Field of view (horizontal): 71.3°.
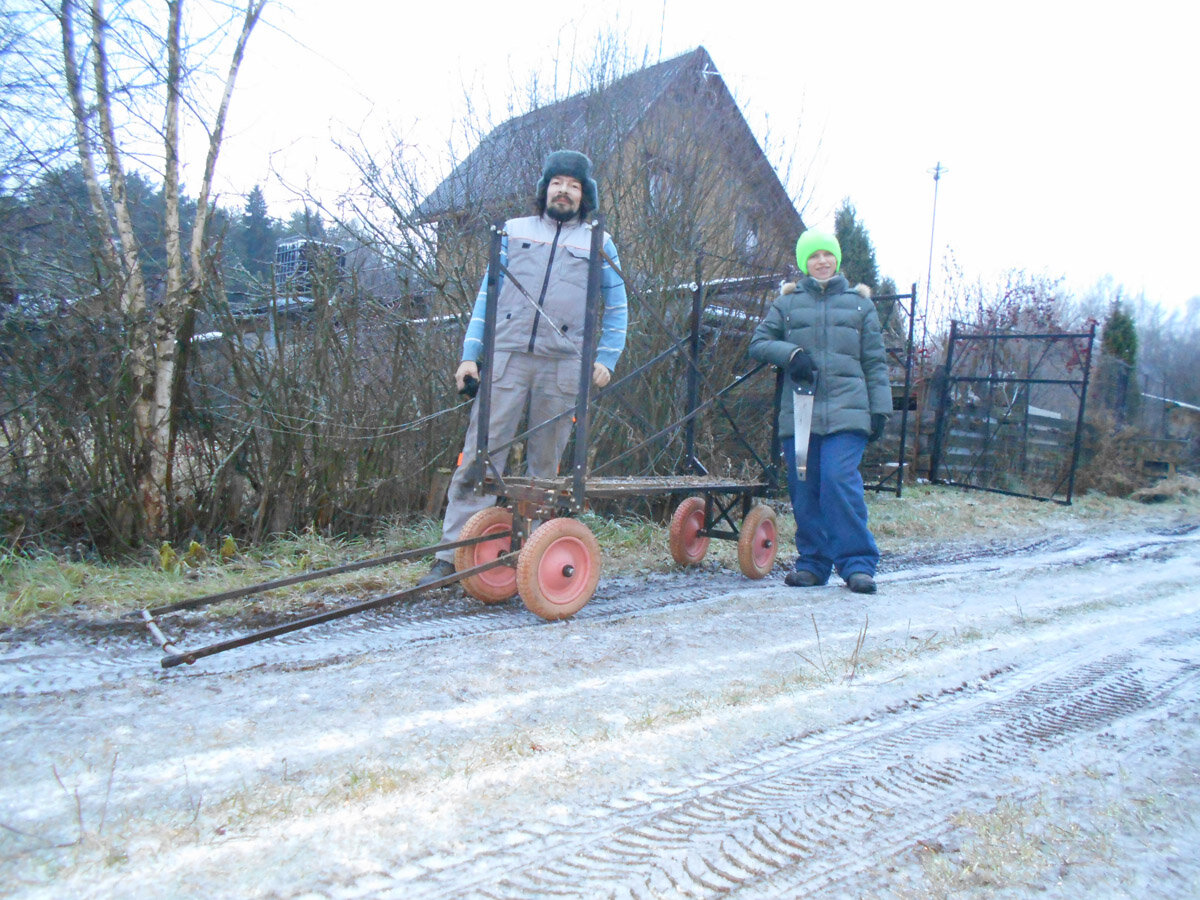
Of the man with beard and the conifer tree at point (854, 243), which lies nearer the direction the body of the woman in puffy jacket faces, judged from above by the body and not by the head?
the man with beard

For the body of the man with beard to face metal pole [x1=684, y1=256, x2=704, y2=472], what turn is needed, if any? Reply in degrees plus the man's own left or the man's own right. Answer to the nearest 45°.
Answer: approximately 135° to the man's own left

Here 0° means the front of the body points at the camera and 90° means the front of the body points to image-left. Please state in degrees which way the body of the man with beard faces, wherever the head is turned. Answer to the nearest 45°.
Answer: approximately 0°

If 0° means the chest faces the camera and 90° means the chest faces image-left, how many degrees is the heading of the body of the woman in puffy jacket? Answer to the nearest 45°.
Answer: approximately 0°

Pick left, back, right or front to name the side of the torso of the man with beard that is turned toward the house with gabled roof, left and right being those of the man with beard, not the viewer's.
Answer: back

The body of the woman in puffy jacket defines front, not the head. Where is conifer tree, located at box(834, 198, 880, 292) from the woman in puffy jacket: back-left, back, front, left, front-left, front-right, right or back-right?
back

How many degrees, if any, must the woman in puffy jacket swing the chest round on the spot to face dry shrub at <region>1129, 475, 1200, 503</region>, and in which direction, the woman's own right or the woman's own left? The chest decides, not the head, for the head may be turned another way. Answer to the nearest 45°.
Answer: approximately 135° to the woman's own left

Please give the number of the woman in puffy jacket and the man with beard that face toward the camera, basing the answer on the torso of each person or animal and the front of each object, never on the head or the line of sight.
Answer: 2

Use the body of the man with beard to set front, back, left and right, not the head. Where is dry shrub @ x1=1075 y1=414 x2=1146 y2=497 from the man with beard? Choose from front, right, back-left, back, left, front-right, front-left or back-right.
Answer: back-left
